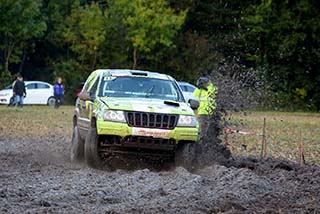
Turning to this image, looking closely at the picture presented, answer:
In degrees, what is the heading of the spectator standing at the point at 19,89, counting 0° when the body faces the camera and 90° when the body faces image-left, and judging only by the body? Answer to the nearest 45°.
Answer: approximately 0°

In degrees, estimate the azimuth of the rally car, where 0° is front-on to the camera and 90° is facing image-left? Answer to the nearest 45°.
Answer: approximately 0°

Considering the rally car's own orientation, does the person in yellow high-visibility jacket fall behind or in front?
behind

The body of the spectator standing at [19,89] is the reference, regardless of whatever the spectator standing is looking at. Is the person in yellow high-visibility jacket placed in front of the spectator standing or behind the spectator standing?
in front

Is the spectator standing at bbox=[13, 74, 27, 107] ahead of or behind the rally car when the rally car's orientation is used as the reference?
behind

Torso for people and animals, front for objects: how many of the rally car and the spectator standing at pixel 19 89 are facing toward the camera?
2
